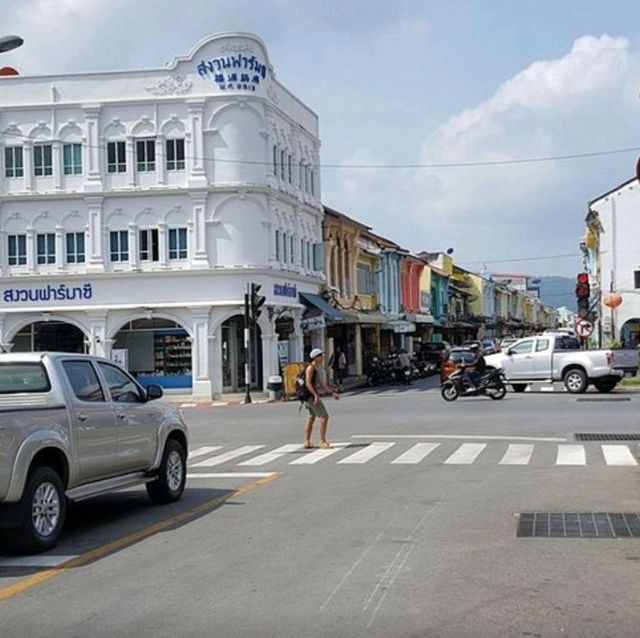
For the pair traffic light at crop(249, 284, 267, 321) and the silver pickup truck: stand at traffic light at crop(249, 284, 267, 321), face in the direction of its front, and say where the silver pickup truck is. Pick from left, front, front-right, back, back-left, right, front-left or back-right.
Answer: right

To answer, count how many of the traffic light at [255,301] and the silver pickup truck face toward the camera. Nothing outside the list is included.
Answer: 0

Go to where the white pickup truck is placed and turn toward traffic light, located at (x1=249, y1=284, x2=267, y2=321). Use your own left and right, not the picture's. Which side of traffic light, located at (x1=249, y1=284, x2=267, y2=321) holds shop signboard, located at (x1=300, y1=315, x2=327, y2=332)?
right

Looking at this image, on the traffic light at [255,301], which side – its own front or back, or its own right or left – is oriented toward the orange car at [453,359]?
front

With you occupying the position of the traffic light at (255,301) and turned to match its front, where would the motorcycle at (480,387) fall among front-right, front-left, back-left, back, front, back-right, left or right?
front-right

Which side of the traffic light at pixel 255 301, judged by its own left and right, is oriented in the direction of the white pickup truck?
front

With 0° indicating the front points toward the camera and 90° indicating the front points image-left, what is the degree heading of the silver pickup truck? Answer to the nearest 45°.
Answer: approximately 225°

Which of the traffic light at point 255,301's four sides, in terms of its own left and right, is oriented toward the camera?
right
